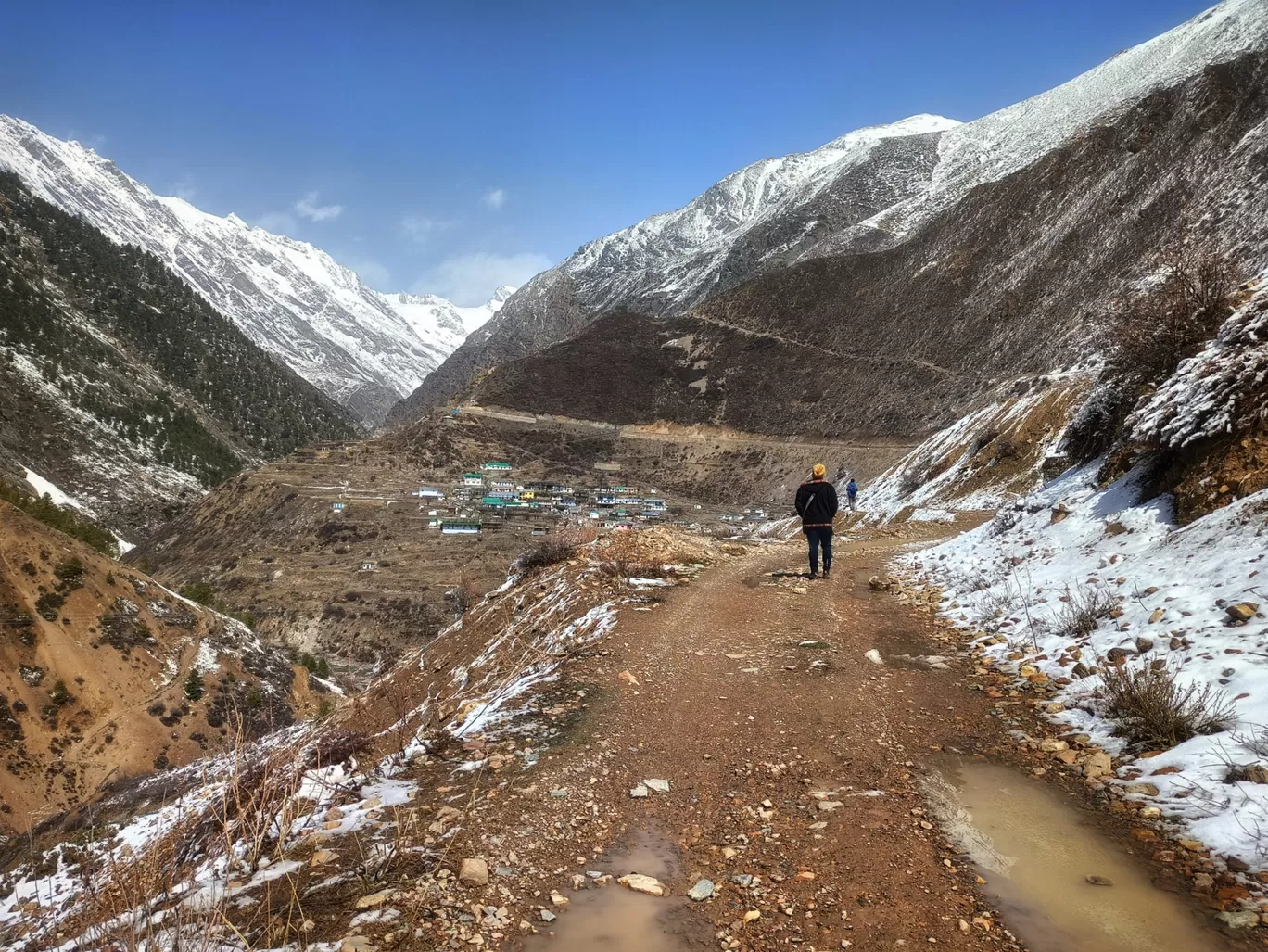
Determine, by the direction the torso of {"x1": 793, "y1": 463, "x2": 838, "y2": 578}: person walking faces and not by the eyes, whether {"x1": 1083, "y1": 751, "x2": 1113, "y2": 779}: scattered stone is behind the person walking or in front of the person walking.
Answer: behind

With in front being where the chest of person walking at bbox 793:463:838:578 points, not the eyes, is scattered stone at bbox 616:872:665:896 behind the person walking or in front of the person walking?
behind

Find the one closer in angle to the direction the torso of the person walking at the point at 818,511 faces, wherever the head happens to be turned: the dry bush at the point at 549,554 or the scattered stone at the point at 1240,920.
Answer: the dry bush

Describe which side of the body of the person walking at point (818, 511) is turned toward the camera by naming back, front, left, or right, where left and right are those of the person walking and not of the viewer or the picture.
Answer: back

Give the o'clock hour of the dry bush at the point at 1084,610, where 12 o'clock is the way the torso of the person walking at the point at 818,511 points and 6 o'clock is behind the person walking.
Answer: The dry bush is roughly at 5 o'clock from the person walking.

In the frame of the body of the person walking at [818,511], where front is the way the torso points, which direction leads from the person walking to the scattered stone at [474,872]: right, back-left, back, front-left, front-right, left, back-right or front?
back

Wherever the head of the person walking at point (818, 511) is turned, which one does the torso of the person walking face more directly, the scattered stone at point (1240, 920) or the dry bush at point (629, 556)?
the dry bush

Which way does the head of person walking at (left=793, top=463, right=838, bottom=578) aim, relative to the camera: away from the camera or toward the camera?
away from the camera

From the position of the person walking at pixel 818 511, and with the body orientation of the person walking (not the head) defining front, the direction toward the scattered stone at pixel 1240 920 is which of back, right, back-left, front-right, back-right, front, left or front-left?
back

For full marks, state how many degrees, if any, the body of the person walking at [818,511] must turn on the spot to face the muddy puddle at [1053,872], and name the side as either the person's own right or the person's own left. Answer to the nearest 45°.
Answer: approximately 180°

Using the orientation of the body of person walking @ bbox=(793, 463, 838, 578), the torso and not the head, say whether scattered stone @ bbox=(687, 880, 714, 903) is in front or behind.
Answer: behind
